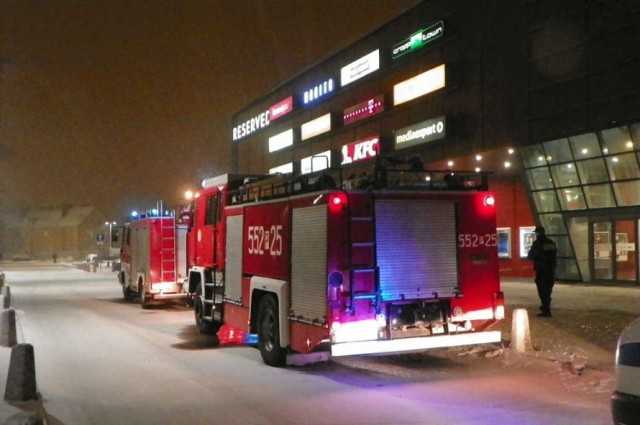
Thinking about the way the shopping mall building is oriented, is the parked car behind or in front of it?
in front

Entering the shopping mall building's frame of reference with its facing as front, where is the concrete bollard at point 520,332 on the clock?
The concrete bollard is roughly at 11 o'clock from the shopping mall building.

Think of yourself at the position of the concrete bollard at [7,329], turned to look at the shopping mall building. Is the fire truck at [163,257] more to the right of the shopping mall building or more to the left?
left

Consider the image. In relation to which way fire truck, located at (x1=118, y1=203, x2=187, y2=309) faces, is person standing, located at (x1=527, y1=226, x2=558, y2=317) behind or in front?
behind

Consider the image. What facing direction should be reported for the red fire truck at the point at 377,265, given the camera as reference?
facing away from the viewer and to the left of the viewer

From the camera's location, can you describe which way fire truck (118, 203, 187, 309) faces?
facing away from the viewer and to the left of the viewer

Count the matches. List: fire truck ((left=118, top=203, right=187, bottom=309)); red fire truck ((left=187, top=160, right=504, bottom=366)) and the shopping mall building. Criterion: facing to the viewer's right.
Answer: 0

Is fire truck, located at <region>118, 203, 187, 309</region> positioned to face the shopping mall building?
no

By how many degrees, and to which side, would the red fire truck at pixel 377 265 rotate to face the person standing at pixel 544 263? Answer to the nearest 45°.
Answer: approximately 90° to its right

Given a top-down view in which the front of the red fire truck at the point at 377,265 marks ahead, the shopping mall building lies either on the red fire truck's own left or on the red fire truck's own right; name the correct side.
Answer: on the red fire truck's own right

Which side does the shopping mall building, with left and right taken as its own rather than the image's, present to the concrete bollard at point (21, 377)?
front

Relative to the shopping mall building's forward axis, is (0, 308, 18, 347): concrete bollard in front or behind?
in front

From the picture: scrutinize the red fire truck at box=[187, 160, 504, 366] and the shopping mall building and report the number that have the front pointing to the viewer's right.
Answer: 0

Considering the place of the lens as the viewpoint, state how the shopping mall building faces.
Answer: facing the viewer and to the left of the viewer

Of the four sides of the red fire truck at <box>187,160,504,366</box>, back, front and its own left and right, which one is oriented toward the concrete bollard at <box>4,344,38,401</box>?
left

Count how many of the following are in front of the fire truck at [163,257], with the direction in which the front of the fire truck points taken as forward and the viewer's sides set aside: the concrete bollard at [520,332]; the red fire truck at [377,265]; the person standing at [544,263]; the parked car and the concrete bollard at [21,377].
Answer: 0

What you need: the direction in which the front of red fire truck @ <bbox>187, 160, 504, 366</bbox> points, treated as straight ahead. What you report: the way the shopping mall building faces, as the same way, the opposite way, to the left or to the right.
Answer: to the left

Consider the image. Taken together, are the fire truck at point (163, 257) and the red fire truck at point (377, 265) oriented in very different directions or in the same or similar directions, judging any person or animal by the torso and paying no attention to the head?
same or similar directions

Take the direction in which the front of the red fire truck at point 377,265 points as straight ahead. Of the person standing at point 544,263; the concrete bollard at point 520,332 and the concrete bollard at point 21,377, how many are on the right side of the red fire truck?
2

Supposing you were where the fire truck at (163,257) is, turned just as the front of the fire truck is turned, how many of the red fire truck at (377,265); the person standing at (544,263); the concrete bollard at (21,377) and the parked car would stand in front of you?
0

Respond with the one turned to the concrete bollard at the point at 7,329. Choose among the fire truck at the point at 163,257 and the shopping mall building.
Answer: the shopping mall building
